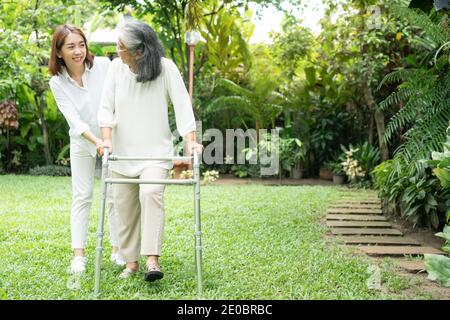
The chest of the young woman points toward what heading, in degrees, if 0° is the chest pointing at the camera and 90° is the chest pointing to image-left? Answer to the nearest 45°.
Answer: approximately 315°

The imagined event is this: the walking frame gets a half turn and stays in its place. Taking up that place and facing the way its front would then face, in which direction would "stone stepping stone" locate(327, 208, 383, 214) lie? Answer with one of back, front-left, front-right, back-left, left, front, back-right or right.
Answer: front-right

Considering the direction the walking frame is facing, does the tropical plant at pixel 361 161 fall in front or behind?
behind

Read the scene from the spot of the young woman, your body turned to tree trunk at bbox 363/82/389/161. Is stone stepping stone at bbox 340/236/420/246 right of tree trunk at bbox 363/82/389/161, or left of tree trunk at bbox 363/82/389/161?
right

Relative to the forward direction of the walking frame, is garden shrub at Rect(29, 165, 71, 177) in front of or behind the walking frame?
behind

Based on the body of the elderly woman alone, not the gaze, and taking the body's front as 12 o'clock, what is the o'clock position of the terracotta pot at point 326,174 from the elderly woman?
The terracotta pot is roughly at 7 o'clock from the elderly woman.

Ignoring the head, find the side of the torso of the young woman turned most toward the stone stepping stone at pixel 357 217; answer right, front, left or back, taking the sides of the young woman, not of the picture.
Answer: left

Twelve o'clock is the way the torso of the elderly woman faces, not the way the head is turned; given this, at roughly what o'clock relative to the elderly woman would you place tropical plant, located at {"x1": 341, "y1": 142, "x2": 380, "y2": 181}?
The tropical plant is roughly at 7 o'clock from the elderly woman.

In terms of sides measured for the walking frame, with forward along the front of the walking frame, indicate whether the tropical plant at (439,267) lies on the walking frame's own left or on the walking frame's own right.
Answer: on the walking frame's own left

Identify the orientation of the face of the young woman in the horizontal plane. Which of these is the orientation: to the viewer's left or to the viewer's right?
to the viewer's right

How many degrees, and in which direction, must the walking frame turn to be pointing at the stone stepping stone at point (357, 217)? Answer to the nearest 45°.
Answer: approximately 135° to its left

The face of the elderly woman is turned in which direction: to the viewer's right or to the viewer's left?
to the viewer's left
